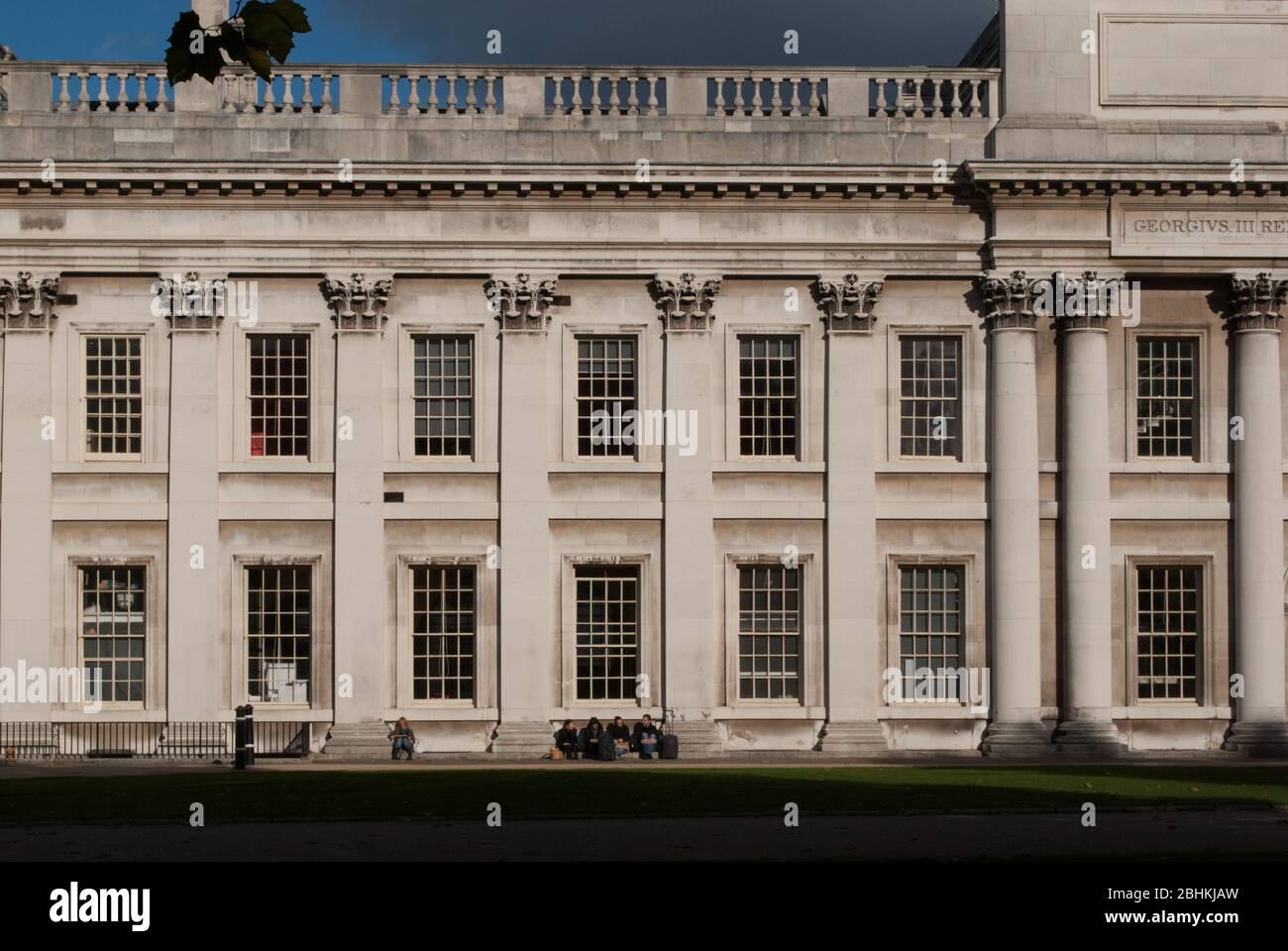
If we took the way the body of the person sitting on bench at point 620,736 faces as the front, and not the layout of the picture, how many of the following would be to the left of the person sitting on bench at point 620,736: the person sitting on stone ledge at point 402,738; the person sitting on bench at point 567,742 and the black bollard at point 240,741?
0

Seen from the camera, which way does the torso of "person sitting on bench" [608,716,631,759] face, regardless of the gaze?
toward the camera

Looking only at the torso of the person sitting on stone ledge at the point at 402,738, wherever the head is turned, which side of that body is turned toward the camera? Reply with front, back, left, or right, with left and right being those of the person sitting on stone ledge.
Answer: front

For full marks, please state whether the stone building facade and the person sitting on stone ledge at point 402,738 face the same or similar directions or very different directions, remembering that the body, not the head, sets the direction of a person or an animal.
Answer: same or similar directions

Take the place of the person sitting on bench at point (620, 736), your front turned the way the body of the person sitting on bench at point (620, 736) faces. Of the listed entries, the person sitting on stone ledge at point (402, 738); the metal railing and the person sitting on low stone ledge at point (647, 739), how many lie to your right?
2

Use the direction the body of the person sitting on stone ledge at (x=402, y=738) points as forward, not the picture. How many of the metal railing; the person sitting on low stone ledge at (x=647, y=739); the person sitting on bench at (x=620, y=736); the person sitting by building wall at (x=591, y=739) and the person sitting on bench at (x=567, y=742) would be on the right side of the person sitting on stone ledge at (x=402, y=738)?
1

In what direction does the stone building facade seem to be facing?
toward the camera

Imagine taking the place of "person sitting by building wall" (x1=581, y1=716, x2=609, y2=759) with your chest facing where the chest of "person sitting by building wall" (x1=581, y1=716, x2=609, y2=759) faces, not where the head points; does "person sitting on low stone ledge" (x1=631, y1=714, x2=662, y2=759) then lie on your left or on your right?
on your left

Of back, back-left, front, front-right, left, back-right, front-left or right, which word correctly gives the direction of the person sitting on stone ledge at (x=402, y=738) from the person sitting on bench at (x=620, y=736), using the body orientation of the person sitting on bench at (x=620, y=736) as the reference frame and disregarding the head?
right

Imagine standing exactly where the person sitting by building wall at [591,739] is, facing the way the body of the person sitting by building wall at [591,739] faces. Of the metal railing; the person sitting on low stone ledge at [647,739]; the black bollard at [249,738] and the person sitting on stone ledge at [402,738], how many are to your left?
1

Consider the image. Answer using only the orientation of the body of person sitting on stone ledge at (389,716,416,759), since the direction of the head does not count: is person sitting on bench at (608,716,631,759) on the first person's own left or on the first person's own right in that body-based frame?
on the first person's own left

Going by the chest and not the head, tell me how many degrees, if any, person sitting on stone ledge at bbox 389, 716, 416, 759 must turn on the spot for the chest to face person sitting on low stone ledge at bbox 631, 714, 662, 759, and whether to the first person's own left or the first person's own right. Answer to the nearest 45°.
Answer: approximately 90° to the first person's own left

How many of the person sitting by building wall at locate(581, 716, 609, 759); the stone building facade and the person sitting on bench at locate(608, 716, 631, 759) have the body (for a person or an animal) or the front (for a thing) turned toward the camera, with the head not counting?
3
